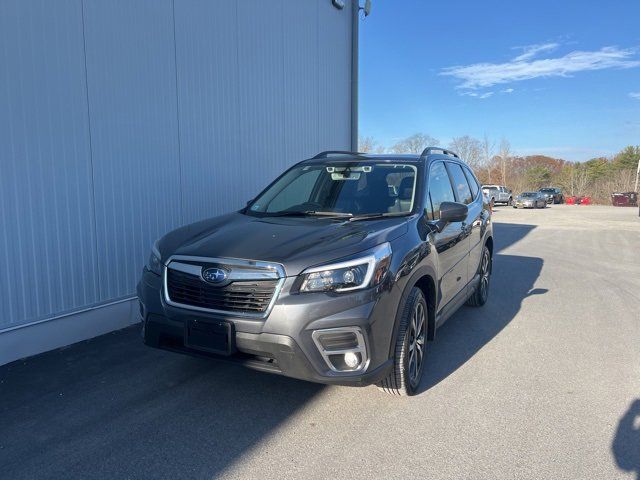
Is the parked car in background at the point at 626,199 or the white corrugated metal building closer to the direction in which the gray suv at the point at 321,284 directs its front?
the white corrugated metal building

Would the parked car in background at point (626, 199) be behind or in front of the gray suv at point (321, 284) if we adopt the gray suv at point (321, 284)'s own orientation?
behind

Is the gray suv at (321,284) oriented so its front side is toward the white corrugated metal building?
no

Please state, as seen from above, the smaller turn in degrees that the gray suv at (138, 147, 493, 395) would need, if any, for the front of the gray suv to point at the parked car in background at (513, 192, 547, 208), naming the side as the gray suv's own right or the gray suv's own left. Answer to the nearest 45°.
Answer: approximately 180°

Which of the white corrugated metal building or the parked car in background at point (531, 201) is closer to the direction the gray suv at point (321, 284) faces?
the white corrugated metal building
